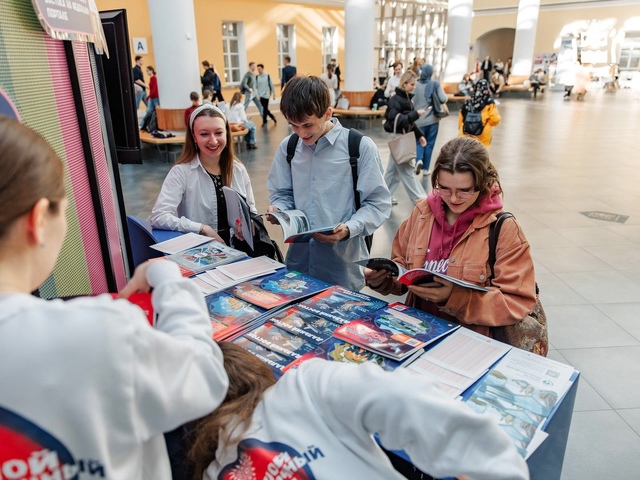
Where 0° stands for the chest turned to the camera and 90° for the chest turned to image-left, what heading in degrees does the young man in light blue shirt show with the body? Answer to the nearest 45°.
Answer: approximately 45°

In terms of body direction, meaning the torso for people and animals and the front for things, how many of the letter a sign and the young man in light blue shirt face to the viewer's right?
0

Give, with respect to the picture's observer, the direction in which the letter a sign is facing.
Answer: facing the viewer

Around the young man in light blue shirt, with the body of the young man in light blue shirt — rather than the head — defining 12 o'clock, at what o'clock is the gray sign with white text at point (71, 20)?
The gray sign with white text is roughly at 1 o'clock from the young man in light blue shirt.

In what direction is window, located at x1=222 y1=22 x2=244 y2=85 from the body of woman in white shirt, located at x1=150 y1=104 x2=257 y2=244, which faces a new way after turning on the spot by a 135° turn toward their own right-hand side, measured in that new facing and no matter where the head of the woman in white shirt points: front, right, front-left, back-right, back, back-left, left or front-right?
right

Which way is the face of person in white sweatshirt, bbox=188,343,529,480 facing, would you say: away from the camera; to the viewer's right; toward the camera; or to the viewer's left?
away from the camera

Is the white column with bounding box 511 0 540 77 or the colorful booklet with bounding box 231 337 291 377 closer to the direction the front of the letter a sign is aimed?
the colorful booklet

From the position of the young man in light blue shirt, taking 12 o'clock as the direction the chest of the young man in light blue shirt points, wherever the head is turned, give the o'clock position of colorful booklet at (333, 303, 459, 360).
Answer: The colorful booklet is roughly at 10 o'clock from the young man in light blue shirt.

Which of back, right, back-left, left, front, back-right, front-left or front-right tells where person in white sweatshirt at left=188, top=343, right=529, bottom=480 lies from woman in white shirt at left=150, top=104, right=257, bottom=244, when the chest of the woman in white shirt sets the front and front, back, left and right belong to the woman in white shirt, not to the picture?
front-right

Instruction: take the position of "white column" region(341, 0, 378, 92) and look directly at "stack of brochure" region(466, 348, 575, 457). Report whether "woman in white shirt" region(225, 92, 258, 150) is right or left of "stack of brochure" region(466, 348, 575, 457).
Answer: right

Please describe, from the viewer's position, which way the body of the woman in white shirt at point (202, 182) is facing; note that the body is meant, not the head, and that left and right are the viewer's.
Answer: facing the viewer and to the right of the viewer

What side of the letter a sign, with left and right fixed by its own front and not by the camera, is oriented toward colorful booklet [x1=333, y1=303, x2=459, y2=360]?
front
